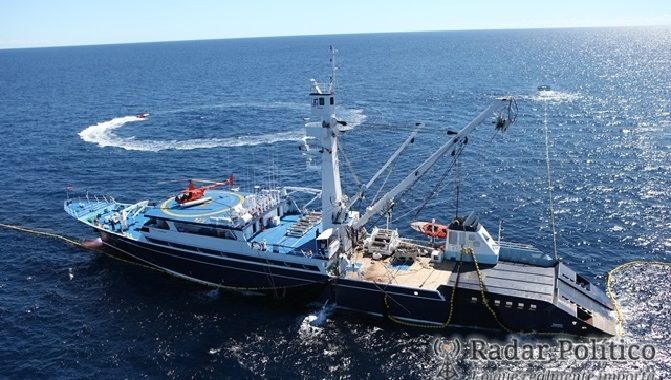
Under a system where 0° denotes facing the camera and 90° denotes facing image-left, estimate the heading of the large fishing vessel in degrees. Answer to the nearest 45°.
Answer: approximately 135°
